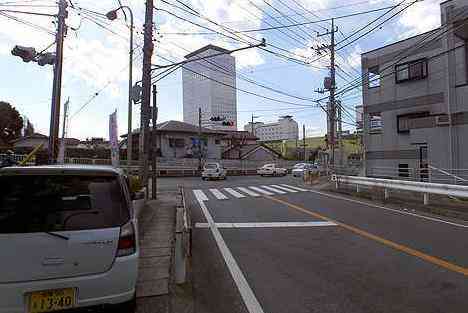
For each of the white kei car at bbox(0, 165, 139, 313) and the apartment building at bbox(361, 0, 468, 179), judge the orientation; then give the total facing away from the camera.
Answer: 1

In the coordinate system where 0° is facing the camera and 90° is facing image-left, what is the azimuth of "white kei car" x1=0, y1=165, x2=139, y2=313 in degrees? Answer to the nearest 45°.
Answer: approximately 180°

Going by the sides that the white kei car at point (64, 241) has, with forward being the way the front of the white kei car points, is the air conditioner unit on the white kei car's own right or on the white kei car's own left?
on the white kei car's own right

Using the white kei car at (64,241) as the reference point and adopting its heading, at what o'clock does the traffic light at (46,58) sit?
The traffic light is roughly at 12 o'clock from the white kei car.

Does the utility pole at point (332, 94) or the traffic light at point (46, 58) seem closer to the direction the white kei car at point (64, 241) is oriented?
the traffic light

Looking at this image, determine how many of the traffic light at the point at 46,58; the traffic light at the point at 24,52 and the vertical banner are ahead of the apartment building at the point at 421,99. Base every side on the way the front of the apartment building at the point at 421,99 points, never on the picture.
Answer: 3

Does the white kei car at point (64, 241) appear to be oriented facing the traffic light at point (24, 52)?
yes

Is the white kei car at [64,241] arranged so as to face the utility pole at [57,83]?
yes

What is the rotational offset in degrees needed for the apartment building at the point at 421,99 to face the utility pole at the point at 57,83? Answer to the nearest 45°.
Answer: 0° — it already faces it
